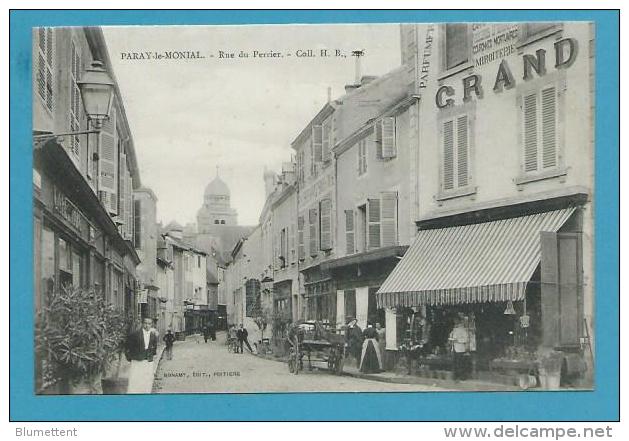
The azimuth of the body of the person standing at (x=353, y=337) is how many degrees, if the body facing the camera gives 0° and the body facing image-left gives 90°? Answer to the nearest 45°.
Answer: approximately 45°

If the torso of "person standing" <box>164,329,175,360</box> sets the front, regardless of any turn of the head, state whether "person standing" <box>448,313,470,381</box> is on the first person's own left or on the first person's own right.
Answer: on the first person's own left

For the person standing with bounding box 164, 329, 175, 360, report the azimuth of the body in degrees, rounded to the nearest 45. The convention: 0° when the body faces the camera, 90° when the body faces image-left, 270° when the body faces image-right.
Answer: approximately 0°
